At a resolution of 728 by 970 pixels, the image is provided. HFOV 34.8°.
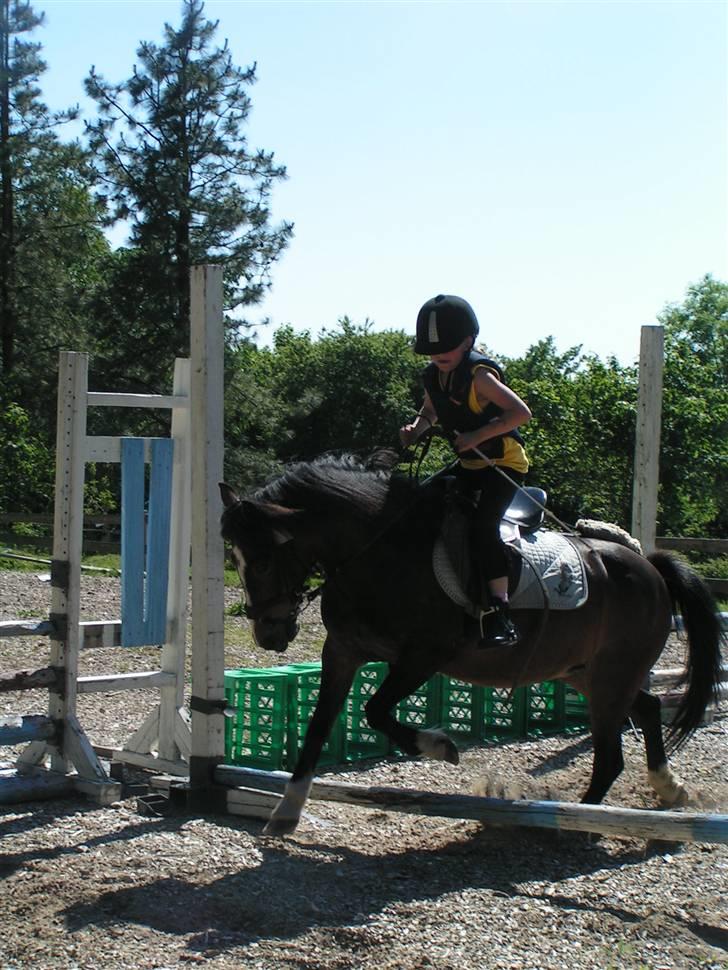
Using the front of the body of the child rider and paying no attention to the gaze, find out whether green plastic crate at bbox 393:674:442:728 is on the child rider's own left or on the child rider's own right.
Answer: on the child rider's own right

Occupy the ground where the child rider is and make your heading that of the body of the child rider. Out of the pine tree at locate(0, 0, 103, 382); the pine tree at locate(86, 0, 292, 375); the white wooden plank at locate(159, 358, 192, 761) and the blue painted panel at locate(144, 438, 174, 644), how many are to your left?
0

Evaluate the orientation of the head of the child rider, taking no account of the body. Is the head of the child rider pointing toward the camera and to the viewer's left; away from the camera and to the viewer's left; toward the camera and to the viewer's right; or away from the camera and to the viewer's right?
toward the camera and to the viewer's left

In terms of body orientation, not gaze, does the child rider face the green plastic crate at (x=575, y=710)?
no

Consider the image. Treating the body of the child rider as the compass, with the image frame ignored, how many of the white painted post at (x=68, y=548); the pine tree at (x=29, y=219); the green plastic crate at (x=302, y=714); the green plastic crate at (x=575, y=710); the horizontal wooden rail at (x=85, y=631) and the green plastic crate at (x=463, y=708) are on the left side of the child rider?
0

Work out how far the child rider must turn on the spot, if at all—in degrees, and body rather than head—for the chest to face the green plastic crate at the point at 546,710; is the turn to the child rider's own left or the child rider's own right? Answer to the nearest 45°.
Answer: approximately 135° to the child rider's own right

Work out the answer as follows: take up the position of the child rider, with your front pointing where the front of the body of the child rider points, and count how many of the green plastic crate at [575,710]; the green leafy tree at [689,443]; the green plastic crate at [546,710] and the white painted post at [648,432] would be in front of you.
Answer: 0

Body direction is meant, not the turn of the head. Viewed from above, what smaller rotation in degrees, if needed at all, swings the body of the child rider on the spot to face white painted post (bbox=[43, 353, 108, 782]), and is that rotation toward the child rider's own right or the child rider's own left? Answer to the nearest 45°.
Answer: approximately 45° to the child rider's own right
